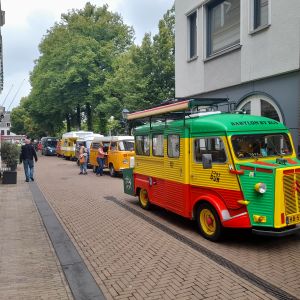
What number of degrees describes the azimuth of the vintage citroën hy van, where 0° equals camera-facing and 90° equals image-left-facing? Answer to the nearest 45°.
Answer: approximately 315°

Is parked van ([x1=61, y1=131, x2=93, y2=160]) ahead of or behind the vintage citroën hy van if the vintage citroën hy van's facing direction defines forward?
behind

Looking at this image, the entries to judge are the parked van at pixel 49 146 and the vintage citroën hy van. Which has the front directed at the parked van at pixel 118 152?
the parked van at pixel 49 146

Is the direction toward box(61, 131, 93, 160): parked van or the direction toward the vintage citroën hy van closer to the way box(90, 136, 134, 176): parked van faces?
the vintage citroën hy van

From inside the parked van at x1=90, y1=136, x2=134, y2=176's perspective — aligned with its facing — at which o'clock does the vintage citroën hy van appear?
The vintage citroën hy van is roughly at 1 o'clock from the parked van.

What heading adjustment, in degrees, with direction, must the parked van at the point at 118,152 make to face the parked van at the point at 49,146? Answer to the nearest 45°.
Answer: approximately 135° to its left

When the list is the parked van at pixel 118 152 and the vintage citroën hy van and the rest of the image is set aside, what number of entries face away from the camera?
0

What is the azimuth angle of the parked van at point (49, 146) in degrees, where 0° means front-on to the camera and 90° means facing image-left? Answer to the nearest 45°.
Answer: approximately 0°

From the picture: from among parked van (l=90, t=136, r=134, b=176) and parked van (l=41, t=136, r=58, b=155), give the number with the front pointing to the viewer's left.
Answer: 0

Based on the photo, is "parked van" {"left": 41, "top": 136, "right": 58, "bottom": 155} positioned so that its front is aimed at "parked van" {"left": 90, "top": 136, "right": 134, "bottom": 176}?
yes

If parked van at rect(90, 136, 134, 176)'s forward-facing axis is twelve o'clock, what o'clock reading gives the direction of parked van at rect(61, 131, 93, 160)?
parked van at rect(61, 131, 93, 160) is roughly at 7 o'clock from parked van at rect(90, 136, 134, 176).

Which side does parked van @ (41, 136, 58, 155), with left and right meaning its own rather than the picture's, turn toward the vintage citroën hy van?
front

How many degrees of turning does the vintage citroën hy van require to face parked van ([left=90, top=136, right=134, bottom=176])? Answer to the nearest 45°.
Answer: approximately 180°
